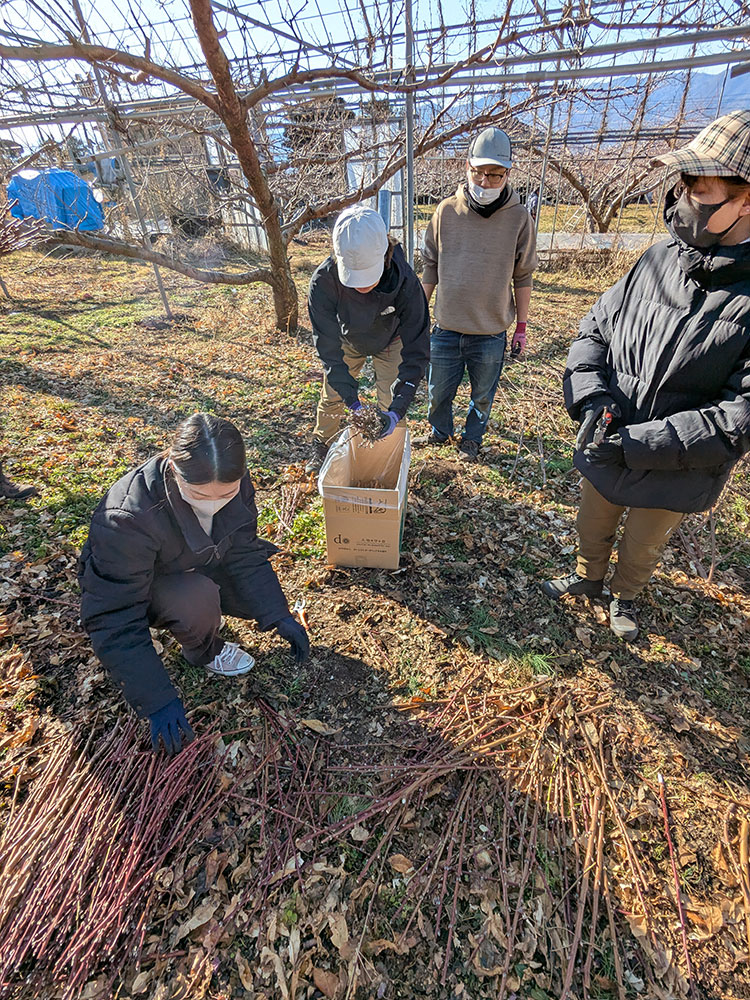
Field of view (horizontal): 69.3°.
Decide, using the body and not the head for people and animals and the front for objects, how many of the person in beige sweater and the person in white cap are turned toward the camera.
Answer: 2

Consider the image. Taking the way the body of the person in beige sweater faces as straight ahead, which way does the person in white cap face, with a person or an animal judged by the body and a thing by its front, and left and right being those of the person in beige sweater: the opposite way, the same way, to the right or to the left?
the same way

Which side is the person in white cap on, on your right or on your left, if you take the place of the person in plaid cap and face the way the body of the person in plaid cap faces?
on your right

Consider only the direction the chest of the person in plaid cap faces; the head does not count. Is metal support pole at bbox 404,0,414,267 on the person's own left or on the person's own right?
on the person's own right

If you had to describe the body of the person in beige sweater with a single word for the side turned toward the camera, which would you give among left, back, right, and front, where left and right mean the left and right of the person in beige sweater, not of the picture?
front

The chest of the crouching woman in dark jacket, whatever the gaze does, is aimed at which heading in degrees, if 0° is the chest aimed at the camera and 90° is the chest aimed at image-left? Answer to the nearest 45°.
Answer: approximately 315°

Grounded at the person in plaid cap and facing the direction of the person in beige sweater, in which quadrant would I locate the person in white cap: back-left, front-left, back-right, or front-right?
front-left

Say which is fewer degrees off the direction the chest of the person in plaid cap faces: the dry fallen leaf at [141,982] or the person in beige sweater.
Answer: the dry fallen leaf

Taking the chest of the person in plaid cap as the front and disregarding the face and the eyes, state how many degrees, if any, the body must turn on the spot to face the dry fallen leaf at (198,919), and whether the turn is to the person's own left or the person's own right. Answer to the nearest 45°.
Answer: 0° — they already face it

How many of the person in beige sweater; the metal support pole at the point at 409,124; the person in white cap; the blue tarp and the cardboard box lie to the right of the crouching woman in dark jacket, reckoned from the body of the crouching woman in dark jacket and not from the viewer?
0

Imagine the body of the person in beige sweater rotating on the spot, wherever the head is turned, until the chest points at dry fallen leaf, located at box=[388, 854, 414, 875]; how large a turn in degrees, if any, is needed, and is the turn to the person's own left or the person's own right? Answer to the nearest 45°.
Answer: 0° — they already face it

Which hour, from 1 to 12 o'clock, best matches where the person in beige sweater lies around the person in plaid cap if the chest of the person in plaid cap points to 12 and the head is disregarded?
The person in beige sweater is roughly at 3 o'clock from the person in plaid cap.

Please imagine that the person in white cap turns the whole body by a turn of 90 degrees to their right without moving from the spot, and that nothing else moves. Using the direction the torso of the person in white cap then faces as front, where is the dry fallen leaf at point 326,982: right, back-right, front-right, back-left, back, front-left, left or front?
left

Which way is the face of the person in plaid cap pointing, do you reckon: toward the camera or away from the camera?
toward the camera

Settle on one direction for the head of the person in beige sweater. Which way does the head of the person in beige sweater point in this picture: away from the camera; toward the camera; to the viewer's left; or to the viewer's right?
toward the camera
